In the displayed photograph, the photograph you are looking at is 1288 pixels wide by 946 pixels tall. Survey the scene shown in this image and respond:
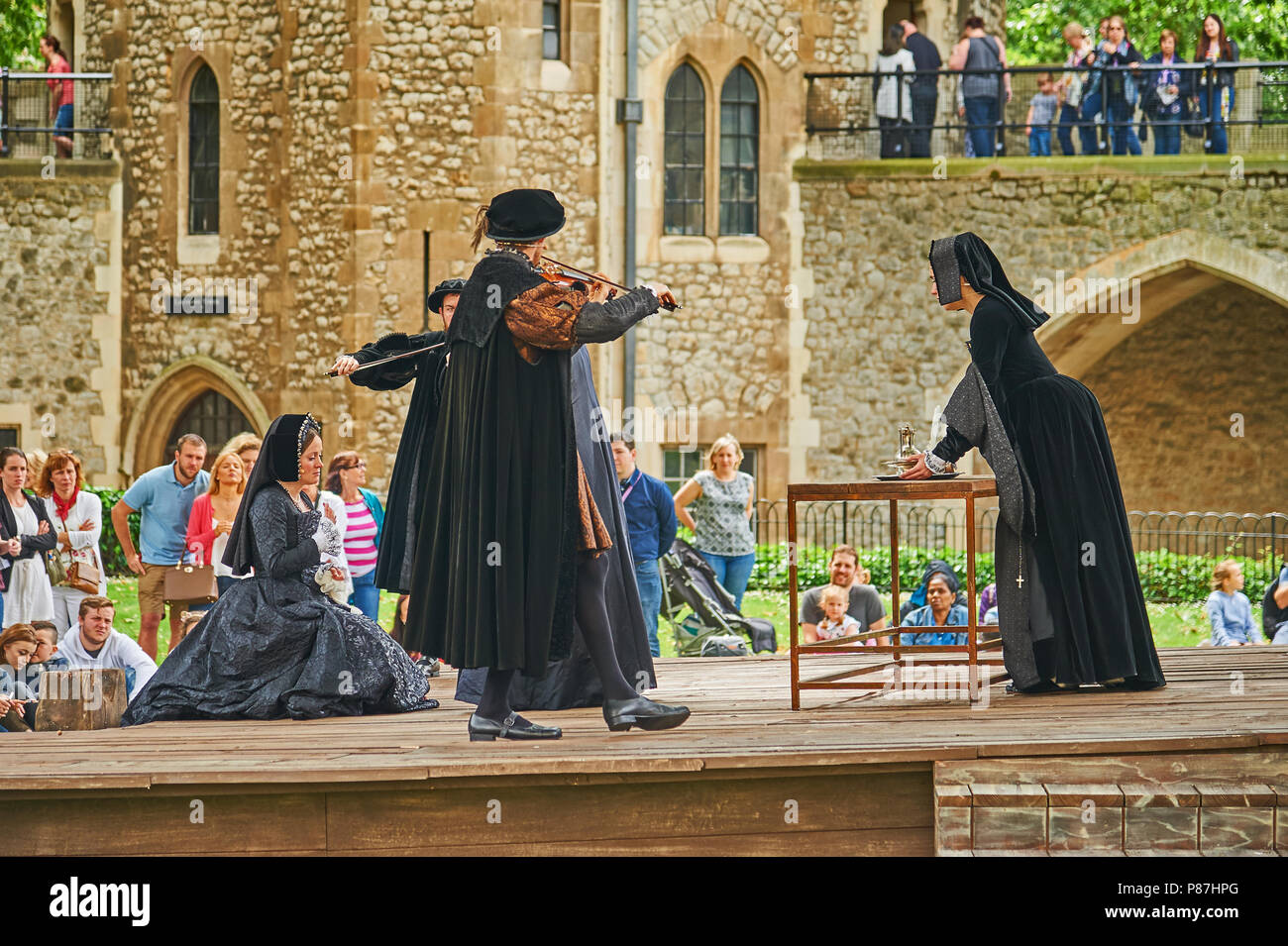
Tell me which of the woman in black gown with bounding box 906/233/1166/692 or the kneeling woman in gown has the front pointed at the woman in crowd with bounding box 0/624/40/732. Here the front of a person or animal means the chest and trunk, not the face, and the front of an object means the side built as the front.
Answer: the woman in black gown

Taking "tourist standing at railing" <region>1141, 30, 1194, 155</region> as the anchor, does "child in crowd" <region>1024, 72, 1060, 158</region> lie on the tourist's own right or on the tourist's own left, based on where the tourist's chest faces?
on the tourist's own right

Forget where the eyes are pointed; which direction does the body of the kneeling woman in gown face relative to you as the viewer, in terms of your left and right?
facing to the right of the viewer

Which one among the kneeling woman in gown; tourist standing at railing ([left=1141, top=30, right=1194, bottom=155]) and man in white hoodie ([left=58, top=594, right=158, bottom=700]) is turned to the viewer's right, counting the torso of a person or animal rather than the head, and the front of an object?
the kneeling woman in gown

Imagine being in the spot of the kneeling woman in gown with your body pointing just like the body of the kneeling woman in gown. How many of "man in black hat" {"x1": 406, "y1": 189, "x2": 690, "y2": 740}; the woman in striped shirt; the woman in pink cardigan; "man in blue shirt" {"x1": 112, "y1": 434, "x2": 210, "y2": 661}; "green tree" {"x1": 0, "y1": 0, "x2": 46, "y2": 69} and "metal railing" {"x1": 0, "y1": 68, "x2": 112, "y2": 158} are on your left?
5

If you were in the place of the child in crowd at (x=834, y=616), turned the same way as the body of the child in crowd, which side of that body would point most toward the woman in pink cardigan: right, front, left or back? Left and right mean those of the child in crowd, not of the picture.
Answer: right

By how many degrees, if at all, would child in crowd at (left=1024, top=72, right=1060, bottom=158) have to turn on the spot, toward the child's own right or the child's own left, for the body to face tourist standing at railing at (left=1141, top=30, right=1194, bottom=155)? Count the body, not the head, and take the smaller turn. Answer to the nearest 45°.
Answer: approximately 90° to the child's own left
